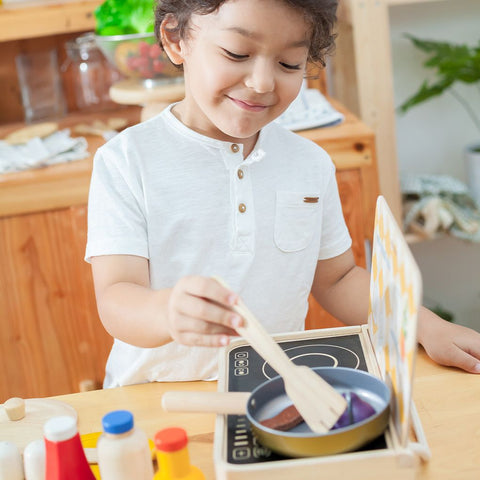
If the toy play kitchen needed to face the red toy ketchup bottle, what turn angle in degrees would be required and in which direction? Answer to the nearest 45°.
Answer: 0° — it already faces it

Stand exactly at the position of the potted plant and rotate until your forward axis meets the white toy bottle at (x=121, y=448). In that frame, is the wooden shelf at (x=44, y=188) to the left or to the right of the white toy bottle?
right

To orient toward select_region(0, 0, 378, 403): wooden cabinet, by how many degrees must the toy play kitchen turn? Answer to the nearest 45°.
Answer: approximately 45° to its right

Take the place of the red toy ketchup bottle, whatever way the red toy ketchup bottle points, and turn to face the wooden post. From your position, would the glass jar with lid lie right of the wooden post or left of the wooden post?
left

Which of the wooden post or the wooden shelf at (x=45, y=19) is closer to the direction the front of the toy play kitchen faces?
the wooden shelf

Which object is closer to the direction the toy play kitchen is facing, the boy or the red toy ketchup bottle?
the red toy ketchup bottle

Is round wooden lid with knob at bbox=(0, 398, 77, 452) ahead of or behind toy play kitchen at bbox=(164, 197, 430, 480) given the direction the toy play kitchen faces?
ahead

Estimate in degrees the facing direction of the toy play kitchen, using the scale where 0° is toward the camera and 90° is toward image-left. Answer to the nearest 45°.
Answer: approximately 90°

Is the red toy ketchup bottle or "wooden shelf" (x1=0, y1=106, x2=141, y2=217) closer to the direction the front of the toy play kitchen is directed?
the red toy ketchup bottle

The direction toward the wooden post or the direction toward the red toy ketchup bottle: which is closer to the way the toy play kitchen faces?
the red toy ketchup bottle

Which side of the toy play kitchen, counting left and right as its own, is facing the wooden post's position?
right
